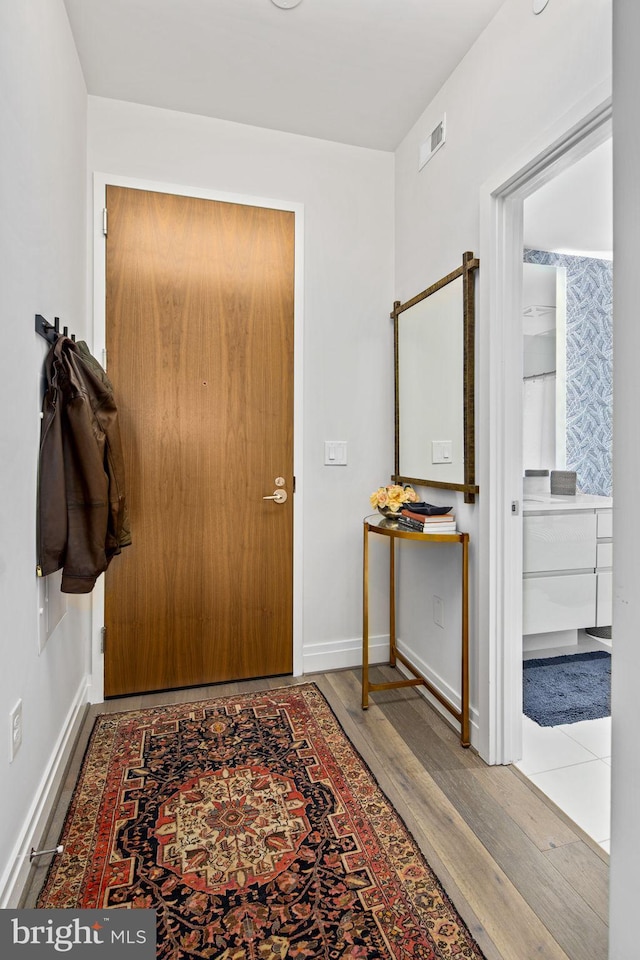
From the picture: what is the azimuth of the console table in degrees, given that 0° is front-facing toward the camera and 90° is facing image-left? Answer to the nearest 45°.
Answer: approximately 45°

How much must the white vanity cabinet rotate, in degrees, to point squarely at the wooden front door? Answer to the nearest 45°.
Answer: approximately 90° to its right

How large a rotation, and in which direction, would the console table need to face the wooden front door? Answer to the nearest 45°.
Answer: approximately 45° to its right

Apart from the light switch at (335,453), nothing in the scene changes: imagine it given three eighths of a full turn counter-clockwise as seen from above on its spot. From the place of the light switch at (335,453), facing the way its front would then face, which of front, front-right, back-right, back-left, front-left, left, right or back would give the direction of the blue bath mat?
front-right

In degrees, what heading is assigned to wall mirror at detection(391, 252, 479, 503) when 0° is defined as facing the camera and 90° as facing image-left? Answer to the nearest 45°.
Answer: approximately 45°

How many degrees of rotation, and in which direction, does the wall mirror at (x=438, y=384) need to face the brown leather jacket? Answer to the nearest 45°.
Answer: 0° — it already faces it
